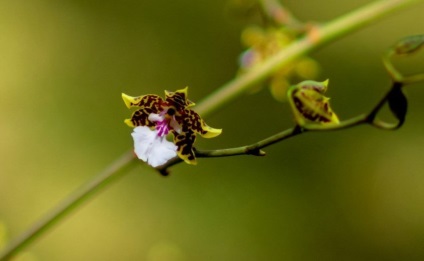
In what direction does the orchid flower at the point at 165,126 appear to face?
toward the camera
